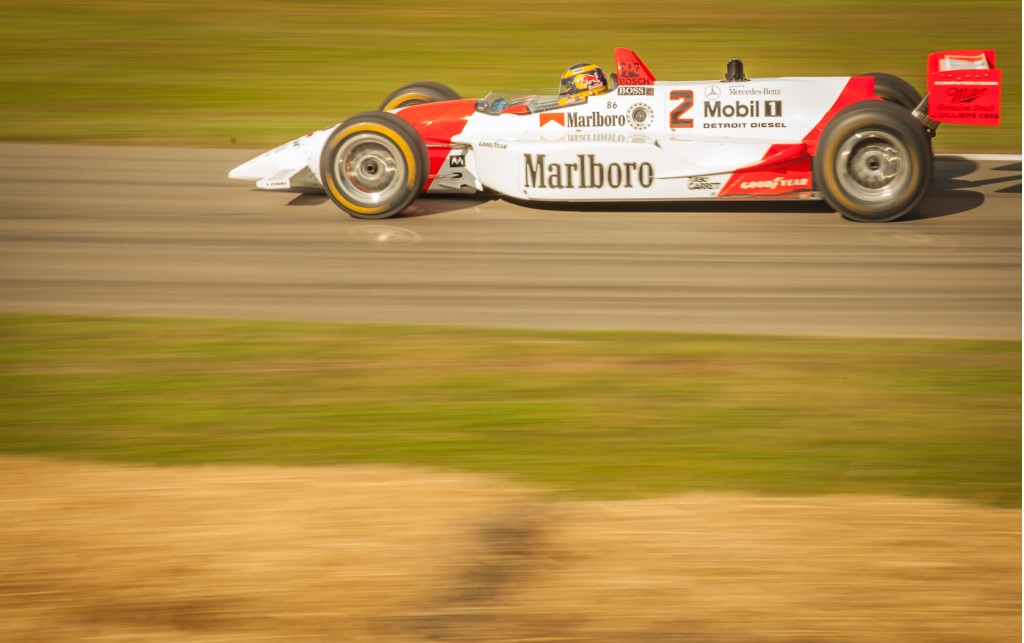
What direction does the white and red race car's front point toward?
to the viewer's left
